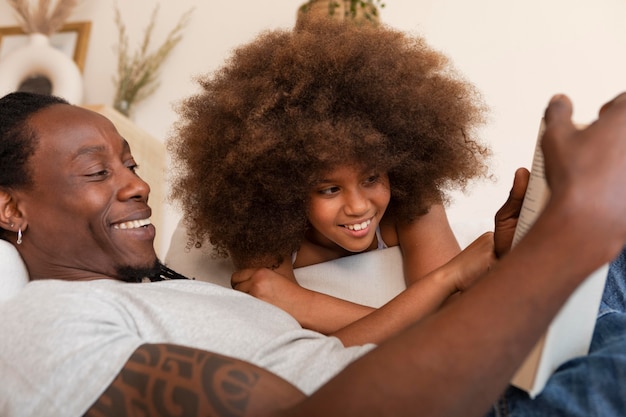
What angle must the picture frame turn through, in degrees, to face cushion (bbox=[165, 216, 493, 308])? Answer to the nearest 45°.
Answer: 0° — it already faces it

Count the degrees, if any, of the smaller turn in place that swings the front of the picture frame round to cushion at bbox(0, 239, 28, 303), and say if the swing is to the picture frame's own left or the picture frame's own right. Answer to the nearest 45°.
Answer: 0° — it already faces it

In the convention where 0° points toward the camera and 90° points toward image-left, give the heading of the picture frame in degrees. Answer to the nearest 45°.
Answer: approximately 0°
